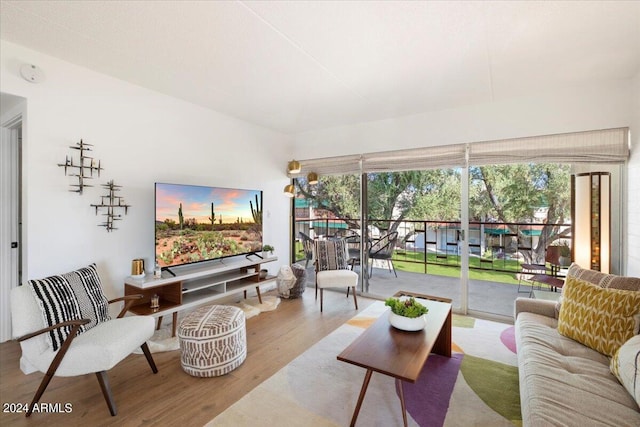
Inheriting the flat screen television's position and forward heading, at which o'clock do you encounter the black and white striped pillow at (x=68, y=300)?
The black and white striped pillow is roughly at 3 o'clock from the flat screen television.

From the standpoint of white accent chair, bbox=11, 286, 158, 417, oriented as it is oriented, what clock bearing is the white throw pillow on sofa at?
The white throw pillow on sofa is roughly at 12 o'clock from the white accent chair.

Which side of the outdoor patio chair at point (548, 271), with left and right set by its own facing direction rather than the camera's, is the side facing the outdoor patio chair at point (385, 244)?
front

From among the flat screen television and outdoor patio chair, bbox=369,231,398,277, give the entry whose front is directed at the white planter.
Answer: the flat screen television

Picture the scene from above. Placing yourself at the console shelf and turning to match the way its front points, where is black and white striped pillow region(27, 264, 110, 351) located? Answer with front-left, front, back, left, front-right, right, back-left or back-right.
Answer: right

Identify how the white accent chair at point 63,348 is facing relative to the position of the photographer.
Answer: facing the viewer and to the right of the viewer

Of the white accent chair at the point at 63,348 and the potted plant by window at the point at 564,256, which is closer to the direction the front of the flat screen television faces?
the potted plant by window

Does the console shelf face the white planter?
yes

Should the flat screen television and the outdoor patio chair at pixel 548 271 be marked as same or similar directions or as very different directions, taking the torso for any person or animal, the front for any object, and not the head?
very different directions

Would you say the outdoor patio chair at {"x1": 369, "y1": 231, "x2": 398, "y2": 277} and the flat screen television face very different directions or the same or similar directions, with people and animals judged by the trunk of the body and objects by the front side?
very different directions

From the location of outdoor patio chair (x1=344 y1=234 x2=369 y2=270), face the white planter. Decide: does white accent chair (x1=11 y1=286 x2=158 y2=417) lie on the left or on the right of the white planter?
right

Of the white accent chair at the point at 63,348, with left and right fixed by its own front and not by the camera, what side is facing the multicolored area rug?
front

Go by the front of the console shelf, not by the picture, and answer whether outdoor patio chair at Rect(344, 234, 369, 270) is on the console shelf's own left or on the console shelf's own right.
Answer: on the console shelf's own left

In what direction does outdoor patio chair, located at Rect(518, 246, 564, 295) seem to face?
to the viewer's left

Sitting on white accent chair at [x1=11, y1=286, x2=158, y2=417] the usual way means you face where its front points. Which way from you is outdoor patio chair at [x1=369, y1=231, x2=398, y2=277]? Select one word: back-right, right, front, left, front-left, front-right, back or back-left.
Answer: front-left
